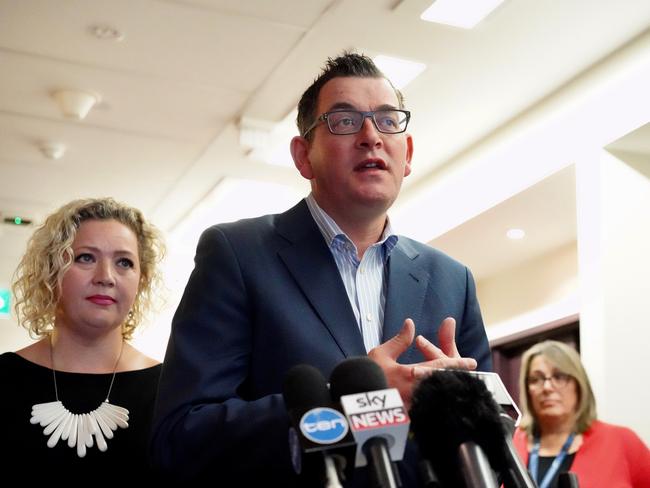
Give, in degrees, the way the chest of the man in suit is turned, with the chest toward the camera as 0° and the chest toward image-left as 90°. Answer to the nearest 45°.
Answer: approximately 315°

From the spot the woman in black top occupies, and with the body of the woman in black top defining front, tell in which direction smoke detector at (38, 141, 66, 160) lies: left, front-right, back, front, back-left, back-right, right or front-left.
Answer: back

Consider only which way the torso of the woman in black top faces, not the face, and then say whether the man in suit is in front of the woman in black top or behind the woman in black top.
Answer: in front

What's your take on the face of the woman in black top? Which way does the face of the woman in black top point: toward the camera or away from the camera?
toward the camera

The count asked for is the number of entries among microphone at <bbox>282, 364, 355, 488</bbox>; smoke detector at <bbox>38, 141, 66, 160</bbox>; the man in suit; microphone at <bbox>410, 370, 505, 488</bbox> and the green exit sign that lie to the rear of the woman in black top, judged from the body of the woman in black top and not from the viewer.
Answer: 2

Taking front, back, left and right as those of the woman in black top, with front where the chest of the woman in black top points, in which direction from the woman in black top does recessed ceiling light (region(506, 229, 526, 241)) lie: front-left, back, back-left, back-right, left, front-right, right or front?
back-left

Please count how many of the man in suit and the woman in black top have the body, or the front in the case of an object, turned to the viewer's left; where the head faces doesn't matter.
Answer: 0

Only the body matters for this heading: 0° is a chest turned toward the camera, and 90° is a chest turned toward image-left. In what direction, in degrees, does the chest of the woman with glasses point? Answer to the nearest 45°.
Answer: approximately 45°

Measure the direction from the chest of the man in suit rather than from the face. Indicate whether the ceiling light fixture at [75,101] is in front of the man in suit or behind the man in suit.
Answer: behind

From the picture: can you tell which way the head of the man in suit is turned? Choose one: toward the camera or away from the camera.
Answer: toward the camera

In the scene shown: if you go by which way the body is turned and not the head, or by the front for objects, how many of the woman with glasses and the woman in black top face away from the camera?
0

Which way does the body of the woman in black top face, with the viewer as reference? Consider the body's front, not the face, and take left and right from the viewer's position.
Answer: facing the viewer
